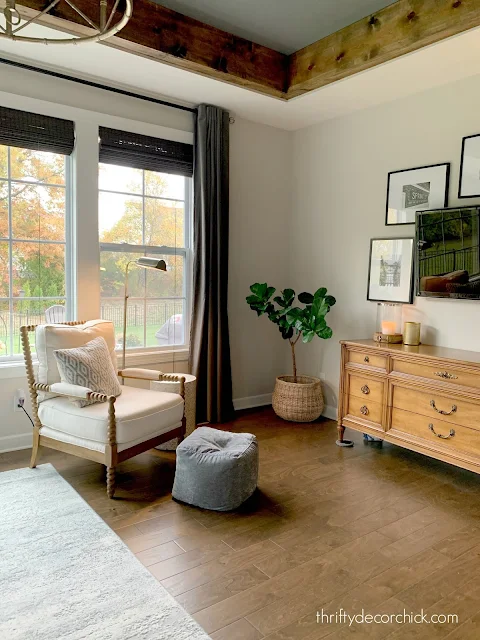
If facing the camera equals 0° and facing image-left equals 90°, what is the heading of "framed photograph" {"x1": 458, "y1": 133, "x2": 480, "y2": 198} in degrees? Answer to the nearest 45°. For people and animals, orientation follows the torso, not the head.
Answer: approximately 45°

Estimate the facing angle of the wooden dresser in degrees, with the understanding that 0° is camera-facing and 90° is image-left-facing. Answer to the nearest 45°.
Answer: approximately 45°

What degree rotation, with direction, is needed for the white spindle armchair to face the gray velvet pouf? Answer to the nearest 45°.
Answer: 0° — it already faces it

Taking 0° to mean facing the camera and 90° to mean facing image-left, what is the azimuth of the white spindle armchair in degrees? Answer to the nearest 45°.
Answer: approximately 315°

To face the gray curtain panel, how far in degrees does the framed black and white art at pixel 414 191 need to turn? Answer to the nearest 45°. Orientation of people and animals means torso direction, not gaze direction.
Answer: approximately 45° to its right

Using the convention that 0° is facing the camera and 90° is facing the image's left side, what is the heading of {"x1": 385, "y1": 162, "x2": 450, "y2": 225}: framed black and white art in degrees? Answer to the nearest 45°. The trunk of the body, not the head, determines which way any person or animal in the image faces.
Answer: approximately 45°
